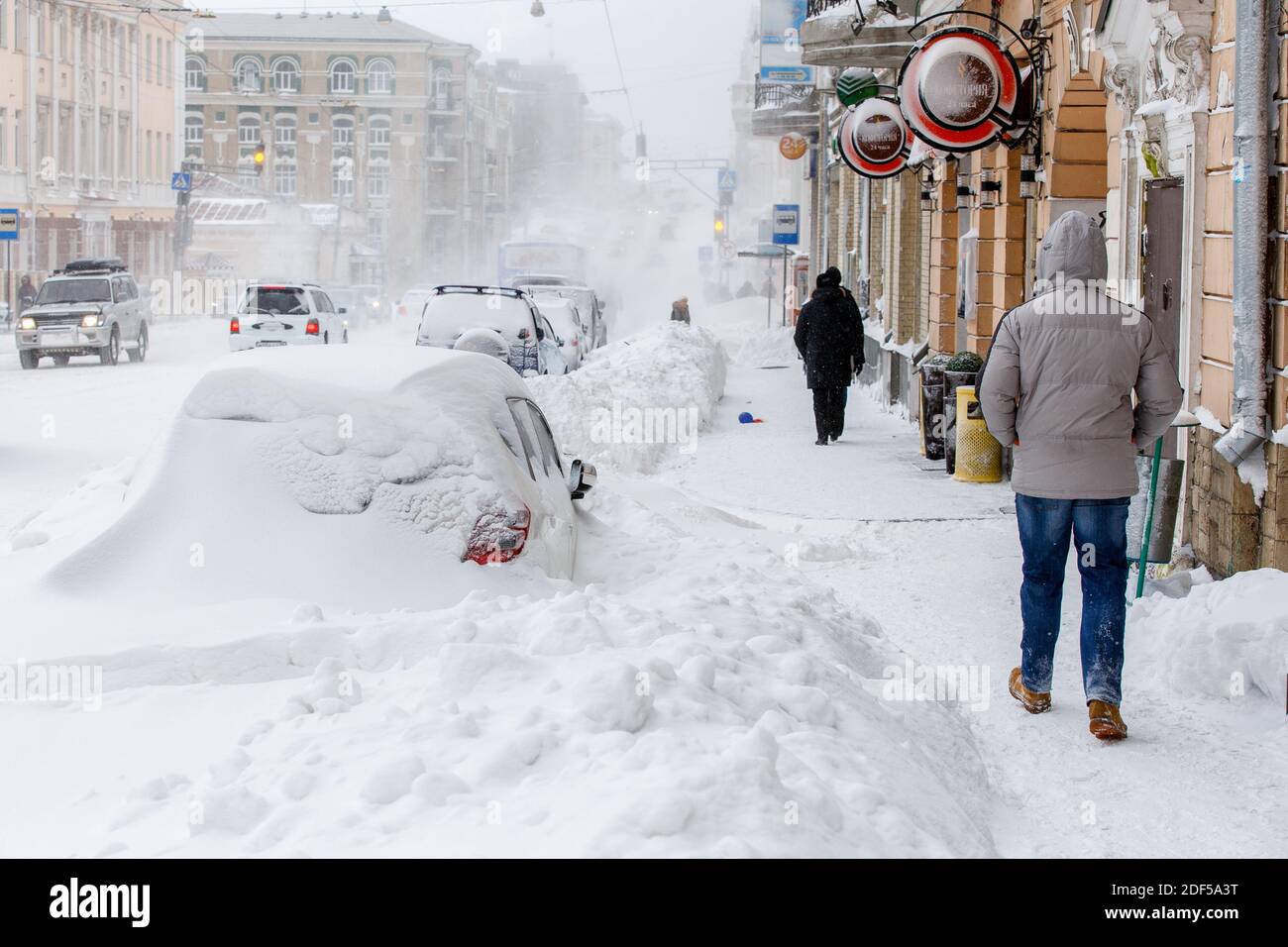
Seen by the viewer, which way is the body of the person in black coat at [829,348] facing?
away from the camera

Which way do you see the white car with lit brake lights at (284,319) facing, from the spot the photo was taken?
facing away from the viewer

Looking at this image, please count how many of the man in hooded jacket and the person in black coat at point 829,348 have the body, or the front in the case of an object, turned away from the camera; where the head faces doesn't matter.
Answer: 2

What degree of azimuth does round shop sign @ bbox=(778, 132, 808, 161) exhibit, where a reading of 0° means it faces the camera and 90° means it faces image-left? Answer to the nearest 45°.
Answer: approximately 0°

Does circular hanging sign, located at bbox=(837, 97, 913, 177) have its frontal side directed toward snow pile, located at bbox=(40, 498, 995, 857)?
yes

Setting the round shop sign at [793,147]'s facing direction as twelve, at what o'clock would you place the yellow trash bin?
The yellow trash bin is roughly at 12 o'clock from the round shop sign.

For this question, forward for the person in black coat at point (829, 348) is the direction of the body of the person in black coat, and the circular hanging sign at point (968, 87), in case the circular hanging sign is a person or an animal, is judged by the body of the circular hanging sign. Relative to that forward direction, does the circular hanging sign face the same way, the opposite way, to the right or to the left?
the opposite way

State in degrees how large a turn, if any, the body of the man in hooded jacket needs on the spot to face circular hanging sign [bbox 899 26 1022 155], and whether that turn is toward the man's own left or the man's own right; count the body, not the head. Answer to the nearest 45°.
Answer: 0° — they already face it

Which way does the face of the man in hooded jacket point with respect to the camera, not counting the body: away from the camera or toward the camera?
away from the camera

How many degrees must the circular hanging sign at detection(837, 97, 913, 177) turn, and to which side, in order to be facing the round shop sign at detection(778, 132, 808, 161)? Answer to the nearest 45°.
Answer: approximately 180°

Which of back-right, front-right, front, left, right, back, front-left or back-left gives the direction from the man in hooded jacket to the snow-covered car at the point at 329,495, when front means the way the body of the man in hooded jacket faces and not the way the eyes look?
left

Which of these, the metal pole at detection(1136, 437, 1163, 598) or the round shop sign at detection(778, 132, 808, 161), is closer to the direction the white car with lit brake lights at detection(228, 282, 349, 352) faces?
the round shop sign

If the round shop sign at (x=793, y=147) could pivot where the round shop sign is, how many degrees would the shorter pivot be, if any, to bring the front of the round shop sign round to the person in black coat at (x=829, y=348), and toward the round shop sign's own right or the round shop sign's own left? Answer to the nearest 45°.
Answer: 0° — it already faces them
